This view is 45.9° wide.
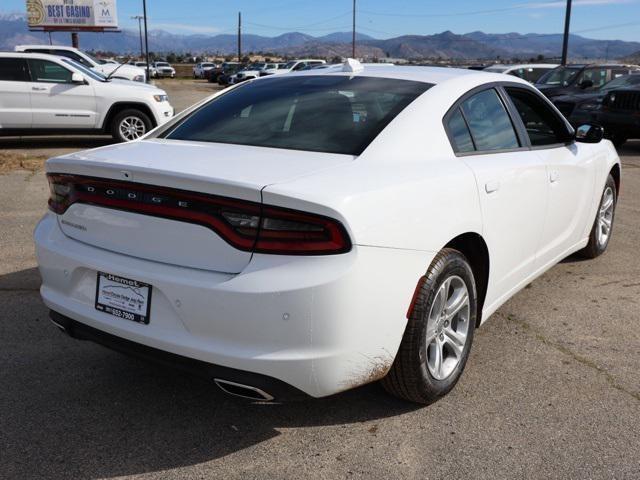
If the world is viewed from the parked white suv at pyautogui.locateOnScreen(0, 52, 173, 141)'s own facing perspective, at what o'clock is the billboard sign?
The billboard sign is roughly at 9 o'clock from the parked white suv.

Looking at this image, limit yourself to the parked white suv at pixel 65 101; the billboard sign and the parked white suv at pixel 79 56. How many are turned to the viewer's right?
2

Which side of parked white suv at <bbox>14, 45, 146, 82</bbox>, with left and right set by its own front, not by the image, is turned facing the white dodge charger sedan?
right

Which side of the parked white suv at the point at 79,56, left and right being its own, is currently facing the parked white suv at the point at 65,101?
right

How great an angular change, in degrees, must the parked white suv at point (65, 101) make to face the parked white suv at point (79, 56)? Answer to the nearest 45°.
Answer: approximately 90° to its left

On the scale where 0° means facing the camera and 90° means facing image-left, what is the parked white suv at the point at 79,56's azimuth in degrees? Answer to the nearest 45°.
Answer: approximately 270°

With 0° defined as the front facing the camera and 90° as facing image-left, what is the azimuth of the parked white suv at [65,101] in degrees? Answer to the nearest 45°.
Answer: approximately 270°

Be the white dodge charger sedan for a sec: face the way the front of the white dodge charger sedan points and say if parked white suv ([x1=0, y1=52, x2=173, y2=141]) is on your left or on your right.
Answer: on your left

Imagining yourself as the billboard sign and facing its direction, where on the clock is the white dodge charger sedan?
The white dodge charger sedan is roughly at 12 o'clock from the billboard sign.

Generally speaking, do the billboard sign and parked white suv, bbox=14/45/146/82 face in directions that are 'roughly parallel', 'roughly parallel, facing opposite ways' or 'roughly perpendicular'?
roughly perpendicular

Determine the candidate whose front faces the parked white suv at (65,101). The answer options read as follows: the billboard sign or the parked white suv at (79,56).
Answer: the billboard sign
